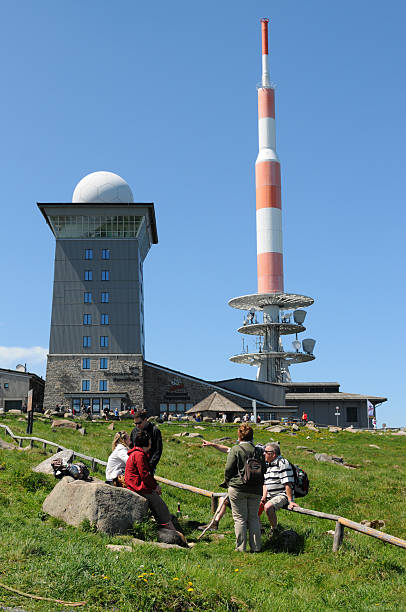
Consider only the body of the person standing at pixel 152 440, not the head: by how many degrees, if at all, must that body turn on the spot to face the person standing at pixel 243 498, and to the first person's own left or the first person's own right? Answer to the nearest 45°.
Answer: approximately 90° to the first person's own left

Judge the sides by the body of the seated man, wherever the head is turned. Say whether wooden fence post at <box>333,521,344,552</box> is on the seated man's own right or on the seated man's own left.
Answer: on the seated man's own left

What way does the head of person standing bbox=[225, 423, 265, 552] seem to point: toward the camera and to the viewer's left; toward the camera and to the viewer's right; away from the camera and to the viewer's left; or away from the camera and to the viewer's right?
away from the camera and to the viewer's left

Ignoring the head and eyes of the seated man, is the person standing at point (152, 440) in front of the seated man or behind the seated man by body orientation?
in front

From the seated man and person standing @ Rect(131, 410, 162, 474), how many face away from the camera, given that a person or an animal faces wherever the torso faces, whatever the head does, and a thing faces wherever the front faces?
0

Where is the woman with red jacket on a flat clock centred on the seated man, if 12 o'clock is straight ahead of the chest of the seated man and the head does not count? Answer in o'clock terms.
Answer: The woman with red jacket is roughly at 1 o'clock from the seated man.

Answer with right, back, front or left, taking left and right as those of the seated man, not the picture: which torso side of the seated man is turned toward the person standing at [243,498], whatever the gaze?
front

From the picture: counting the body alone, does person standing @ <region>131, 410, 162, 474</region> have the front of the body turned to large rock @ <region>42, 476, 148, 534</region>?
yes

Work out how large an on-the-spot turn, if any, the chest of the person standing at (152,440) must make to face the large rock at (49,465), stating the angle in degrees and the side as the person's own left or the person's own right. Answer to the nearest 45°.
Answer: approximately 90° to the person's own right

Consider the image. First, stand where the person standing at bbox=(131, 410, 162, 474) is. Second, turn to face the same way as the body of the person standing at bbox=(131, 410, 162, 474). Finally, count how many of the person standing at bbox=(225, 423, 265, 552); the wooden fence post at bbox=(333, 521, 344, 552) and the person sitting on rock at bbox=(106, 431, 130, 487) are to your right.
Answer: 1

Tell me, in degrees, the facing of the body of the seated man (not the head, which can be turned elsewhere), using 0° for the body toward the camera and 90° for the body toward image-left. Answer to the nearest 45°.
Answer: approximately 45°

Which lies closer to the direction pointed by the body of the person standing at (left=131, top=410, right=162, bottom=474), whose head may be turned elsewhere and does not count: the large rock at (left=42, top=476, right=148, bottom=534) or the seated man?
the large rock
